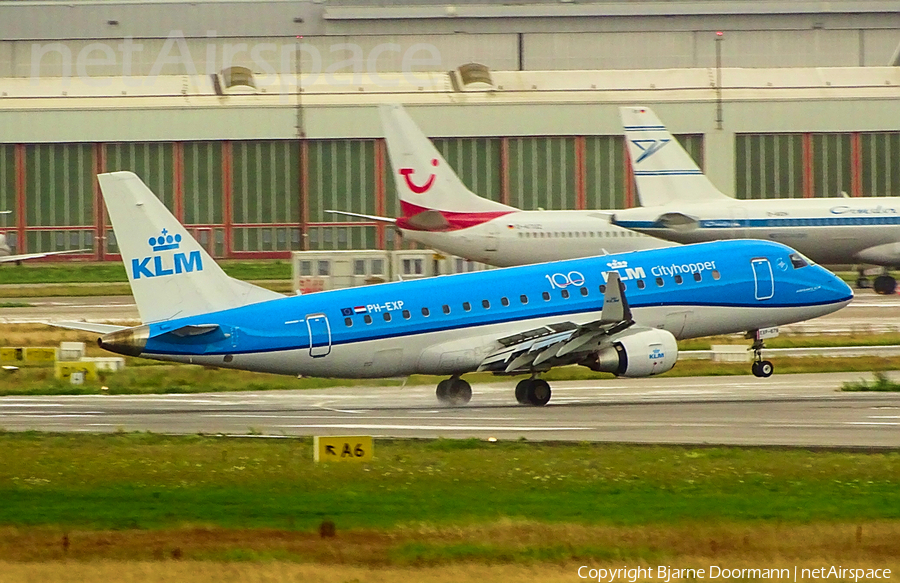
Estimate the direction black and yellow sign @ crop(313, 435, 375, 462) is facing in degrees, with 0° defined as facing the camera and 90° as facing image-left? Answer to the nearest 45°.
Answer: approximately 0°

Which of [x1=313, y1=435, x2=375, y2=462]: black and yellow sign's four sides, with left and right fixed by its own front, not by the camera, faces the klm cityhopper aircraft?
back
